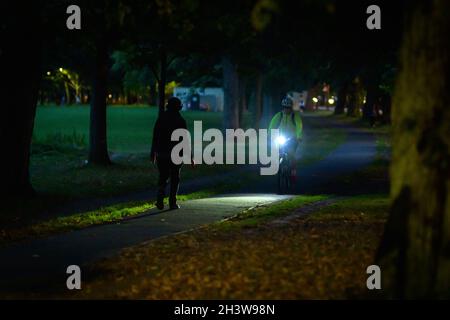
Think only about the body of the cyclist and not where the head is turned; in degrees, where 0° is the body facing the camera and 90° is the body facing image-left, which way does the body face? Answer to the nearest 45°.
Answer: approximately 0°

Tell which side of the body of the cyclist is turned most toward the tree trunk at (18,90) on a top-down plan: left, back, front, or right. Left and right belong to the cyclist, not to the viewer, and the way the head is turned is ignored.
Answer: right

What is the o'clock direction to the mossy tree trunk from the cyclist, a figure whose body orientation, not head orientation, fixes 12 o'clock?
The mossy tree trunk is roughly at 12 o'clock from the cyclist.

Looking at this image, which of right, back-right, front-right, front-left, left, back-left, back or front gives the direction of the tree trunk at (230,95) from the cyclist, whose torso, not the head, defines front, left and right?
back

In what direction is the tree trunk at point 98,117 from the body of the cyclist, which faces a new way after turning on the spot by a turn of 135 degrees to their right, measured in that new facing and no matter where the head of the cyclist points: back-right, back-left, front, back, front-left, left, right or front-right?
front
